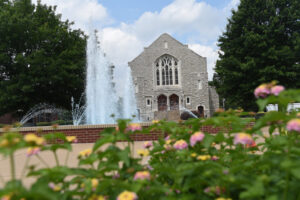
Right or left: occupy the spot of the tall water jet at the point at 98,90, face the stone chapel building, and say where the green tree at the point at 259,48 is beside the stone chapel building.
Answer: right

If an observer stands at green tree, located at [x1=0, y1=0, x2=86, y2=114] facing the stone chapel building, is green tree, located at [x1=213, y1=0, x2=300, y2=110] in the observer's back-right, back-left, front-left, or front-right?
front-right

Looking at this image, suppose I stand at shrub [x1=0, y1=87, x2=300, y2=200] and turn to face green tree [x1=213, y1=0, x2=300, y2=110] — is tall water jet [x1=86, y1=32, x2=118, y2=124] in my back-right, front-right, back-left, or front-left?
front-left

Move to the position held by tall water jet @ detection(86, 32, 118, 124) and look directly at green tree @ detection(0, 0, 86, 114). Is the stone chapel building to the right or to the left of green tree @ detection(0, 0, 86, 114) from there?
right

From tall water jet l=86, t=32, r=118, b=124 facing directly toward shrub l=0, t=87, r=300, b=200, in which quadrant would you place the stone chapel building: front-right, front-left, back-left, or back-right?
back-left

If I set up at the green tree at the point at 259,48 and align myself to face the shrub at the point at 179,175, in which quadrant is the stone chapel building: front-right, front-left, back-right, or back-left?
back-right

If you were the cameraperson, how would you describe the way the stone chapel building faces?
facing the viewer

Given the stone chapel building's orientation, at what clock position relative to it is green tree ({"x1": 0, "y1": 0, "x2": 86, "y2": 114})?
The green tree is roughly at 1 o'clock from the stone chapel building.

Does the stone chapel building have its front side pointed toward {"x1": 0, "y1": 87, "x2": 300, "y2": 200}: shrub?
yes

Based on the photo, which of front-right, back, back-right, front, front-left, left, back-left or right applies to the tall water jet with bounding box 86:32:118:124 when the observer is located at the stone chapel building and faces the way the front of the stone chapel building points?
front

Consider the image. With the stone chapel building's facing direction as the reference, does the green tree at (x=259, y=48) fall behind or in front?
in front
